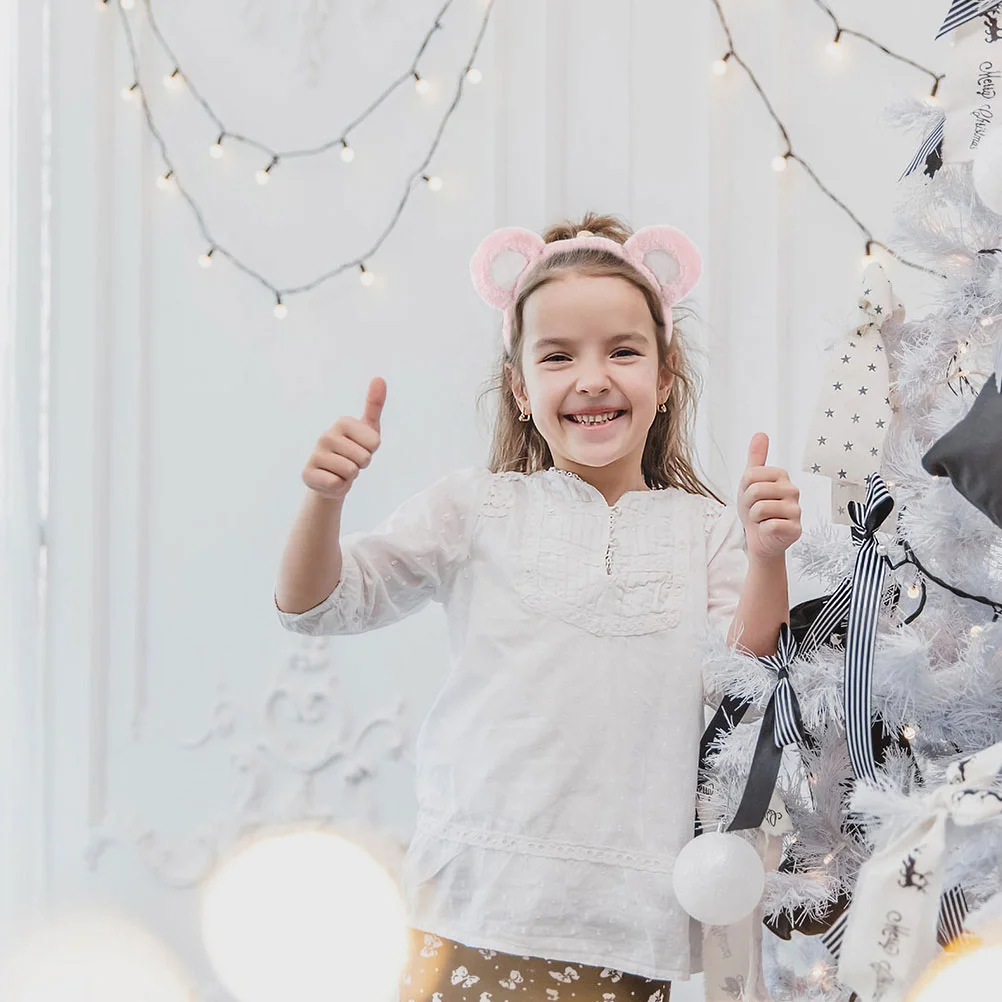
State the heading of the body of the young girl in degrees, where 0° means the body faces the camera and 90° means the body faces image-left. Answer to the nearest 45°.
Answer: approximately 0°

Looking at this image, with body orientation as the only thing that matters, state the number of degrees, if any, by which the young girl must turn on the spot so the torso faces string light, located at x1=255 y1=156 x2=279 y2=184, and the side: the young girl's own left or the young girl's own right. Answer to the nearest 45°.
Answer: approximately 135° to the young girl's own right
